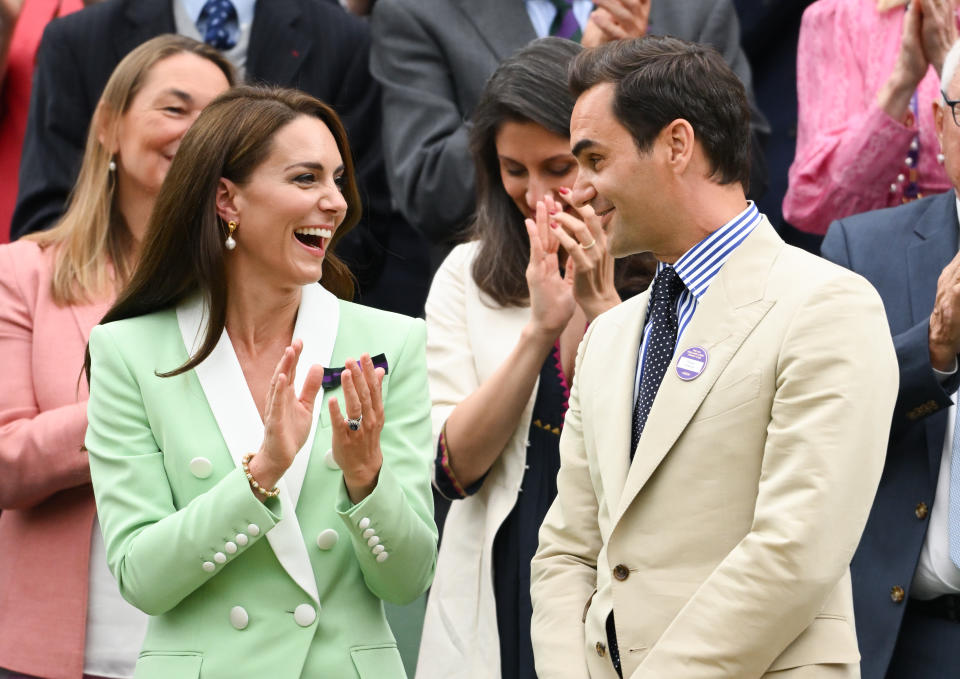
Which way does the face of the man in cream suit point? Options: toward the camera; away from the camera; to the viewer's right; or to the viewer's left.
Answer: to the viewer's left

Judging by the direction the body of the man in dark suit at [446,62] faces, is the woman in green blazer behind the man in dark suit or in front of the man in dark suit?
in front

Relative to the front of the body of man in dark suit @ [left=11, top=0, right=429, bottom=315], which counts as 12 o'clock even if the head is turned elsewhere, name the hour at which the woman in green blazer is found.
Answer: The woman in green blazer is roughly at 12 o'clock from the man in dark suit.

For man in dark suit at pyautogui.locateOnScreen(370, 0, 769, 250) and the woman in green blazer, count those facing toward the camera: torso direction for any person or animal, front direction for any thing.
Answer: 2

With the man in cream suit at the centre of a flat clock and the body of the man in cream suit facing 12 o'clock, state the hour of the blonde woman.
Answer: The blonde woman is roughly at 2 o'clock from the man in cream suit.

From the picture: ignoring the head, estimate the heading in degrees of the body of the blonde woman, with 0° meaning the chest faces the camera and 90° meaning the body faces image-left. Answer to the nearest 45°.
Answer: approximately 315°

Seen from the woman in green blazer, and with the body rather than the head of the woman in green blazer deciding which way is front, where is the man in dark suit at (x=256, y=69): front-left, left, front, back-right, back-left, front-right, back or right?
back

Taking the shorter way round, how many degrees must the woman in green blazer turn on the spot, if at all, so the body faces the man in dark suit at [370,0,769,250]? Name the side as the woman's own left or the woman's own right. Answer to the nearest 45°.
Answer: approximately 180°

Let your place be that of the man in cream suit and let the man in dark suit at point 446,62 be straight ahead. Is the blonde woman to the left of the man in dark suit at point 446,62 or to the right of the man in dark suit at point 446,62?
left

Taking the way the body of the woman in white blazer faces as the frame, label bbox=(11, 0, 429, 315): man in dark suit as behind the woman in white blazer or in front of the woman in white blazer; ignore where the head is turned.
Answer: behind
